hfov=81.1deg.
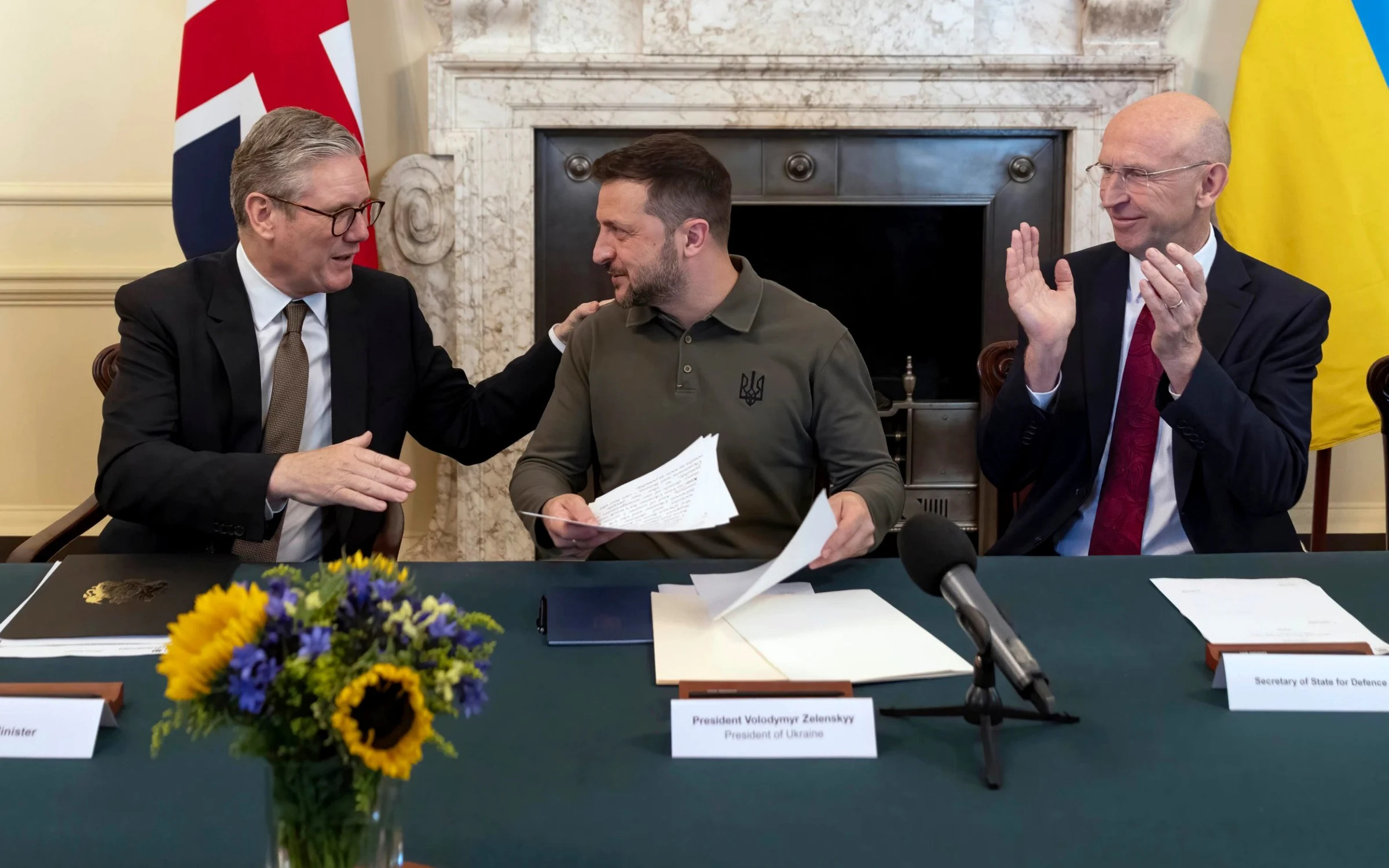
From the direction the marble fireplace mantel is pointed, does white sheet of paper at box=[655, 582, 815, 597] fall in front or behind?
in front

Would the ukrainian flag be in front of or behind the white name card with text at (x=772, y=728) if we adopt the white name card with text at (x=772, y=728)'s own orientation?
behind

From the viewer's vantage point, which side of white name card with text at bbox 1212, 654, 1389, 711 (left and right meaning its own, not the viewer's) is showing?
front

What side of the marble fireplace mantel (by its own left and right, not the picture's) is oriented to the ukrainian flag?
left

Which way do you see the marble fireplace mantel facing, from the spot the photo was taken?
facing the viewer

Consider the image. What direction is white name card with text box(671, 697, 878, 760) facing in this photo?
toward the camera

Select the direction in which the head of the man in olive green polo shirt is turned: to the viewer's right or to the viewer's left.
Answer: to the viewer's left

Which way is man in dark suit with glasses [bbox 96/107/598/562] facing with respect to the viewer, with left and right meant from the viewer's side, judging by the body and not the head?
facing the viewer and to the right of the viewer

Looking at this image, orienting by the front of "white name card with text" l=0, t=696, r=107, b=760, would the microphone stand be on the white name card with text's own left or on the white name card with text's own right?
on the white name card with text's own left

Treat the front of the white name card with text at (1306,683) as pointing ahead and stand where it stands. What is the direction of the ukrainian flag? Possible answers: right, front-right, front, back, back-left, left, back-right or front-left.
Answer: back
